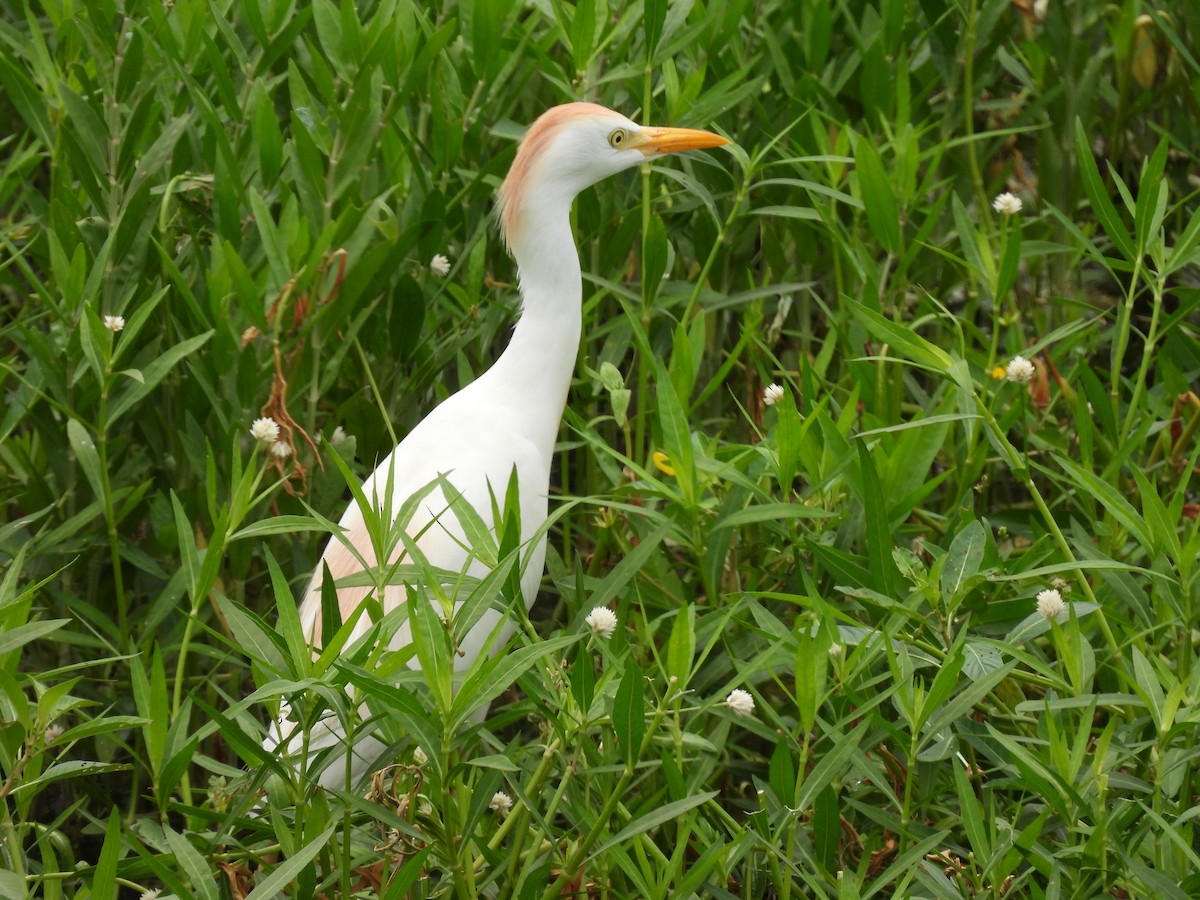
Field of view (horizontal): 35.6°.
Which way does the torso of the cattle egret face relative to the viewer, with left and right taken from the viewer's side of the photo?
facing to the right of the viewer

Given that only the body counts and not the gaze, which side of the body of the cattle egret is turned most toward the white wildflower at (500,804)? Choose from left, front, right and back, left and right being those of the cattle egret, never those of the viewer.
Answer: right

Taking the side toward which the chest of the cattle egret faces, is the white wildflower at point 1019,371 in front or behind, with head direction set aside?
in front

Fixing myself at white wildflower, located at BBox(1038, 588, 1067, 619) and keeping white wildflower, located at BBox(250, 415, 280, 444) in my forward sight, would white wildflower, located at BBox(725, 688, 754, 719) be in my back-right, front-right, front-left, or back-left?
front-left

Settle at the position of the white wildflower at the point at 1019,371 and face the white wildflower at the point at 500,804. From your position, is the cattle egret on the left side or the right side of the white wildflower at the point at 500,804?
right

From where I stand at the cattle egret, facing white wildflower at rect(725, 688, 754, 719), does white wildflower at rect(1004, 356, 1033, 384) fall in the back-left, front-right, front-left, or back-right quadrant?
front-left

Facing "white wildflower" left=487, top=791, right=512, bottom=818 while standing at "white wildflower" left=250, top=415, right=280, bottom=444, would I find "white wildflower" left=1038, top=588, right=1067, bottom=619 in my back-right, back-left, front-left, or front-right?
front-left

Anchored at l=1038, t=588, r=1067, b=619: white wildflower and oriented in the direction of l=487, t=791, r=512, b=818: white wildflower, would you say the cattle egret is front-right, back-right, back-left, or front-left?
front-right

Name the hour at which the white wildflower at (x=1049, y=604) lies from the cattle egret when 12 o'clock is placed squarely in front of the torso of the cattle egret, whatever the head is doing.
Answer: The white wildflower is roughly at 12 o'clock from the cattle egret.
